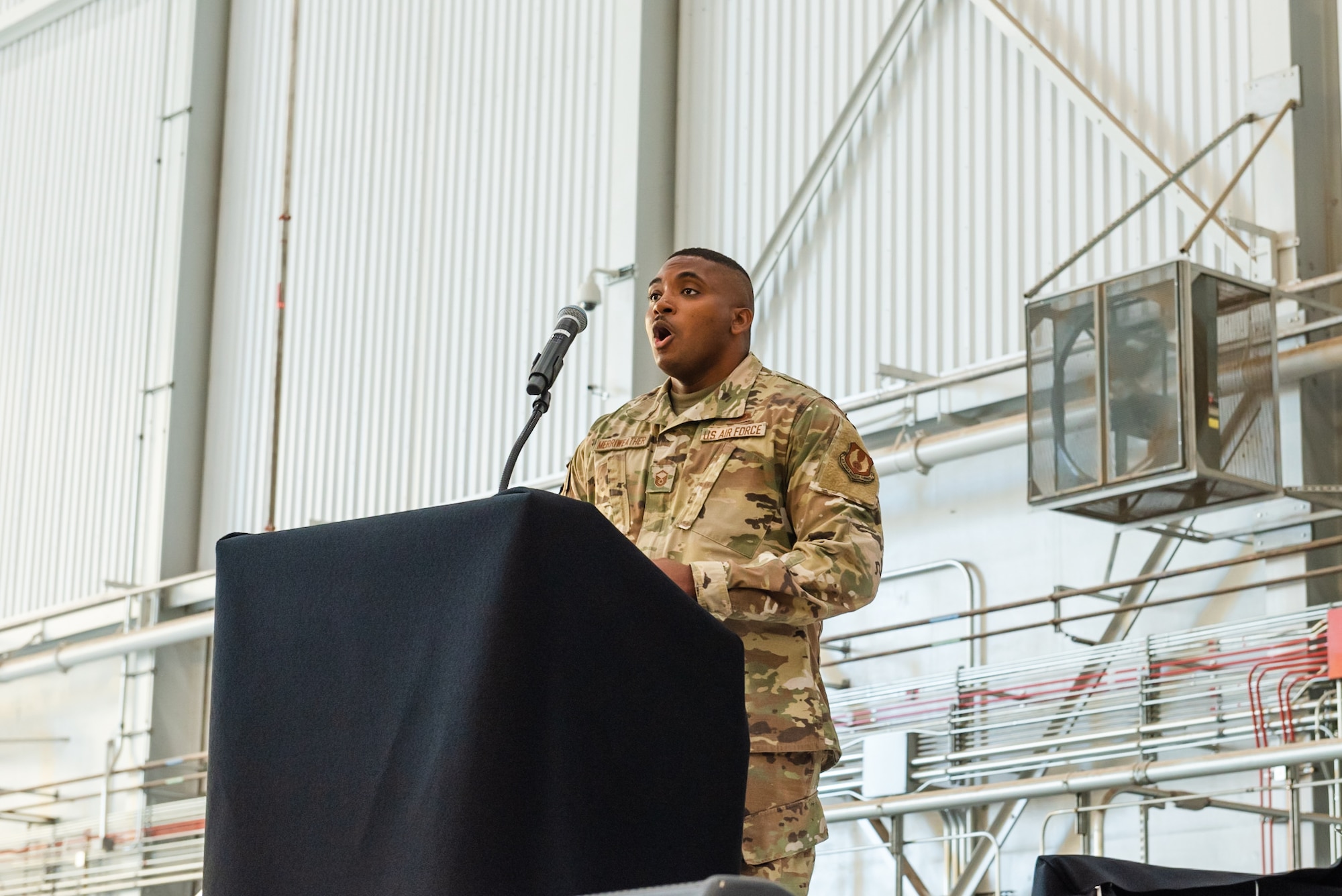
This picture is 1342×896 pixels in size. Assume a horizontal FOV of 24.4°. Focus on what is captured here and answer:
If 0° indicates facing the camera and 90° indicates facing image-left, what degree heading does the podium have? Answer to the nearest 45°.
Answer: approximately 45°

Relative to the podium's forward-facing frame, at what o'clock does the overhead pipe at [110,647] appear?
The overhead pipe is roughly at 4 o'clock from the podium.

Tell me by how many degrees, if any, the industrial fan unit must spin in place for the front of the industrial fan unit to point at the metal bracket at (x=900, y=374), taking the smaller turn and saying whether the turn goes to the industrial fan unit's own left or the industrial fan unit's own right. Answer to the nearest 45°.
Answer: approximately 90° to the industrial fan unit's own right

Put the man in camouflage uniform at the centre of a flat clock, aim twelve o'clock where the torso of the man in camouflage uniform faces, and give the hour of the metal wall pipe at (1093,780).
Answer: The metal wall pipe is roughly at 5 o'clock from the man in camouflage uniform.

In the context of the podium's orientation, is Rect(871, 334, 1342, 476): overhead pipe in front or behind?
behind

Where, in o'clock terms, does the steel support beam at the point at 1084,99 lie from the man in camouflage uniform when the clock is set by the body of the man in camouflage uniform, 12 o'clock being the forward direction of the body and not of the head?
The steel support beam is roughly at 5 o'clock from the man in camouflage uniform.

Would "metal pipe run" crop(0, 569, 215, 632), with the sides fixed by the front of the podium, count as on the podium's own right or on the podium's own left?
on the podium's own right

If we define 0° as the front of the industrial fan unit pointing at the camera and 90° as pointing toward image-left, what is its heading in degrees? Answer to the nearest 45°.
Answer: approximately 45°
